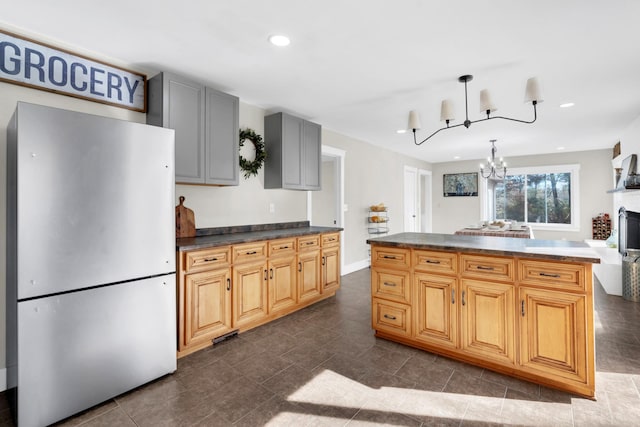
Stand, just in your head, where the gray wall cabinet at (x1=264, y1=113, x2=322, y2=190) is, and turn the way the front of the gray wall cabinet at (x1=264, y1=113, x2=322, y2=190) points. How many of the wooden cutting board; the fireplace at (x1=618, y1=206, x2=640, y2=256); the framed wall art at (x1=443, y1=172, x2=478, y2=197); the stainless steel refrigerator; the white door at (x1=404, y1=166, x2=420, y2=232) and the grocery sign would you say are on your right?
3

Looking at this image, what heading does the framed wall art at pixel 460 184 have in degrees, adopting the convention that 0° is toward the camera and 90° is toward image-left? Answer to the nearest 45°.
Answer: approximately 0°

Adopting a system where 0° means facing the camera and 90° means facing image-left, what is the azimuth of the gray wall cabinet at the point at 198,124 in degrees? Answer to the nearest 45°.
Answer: approximately 315°

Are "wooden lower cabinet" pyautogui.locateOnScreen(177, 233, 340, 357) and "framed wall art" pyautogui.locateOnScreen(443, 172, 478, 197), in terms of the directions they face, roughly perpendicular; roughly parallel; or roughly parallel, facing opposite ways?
roughly perpendicular

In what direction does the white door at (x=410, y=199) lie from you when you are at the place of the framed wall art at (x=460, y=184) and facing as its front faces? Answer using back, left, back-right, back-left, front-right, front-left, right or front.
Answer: front-right
